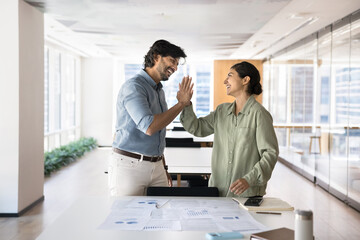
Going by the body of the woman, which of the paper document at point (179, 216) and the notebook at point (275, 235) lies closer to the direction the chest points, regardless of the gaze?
the paper document

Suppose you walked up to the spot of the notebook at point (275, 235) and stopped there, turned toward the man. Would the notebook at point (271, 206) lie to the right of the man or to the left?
right

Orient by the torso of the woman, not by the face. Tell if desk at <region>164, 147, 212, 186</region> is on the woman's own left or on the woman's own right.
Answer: on the woman's own right

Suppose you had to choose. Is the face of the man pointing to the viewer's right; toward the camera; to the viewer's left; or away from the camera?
to the viewer's right

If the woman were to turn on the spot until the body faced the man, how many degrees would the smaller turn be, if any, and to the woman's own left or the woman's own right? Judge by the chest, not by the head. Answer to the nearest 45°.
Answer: approximately 45° to the woman's own right

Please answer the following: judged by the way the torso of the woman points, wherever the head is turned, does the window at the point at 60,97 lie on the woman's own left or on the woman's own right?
on the woman's own right

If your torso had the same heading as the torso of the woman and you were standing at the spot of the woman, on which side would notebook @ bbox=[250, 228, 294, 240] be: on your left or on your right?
on your left

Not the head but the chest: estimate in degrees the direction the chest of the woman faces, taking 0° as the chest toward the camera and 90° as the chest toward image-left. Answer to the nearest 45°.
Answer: approximately 45°

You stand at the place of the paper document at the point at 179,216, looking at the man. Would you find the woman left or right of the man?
right
